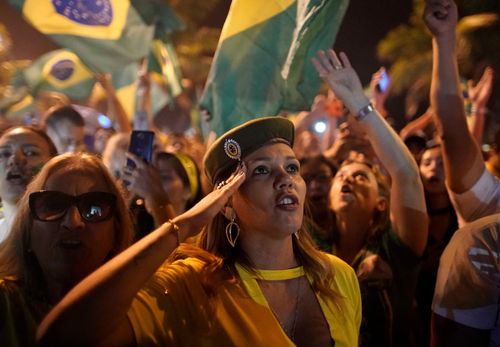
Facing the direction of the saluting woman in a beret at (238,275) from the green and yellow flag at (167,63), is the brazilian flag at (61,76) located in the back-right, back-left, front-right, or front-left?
back-right

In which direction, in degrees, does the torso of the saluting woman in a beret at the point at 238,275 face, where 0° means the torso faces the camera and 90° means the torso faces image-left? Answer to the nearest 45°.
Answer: approximately 315°

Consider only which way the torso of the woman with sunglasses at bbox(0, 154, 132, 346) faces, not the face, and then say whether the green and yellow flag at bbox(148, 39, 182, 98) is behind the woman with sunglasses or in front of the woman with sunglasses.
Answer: behind

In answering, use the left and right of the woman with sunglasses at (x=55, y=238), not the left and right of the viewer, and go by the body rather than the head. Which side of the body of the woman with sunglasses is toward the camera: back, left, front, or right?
front

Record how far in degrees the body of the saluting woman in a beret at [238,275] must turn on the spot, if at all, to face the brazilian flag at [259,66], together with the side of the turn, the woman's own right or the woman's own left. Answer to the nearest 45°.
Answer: approximately 135° to the woman's own left

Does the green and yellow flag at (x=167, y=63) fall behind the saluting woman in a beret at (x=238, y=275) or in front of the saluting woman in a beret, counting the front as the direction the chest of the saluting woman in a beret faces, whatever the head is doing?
behind

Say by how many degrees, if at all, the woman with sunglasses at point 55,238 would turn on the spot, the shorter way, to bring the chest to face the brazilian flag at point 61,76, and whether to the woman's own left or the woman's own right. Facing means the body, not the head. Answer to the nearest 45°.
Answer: approximately 180°

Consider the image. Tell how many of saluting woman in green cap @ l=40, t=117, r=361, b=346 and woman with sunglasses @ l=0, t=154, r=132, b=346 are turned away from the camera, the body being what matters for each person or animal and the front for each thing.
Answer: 0
